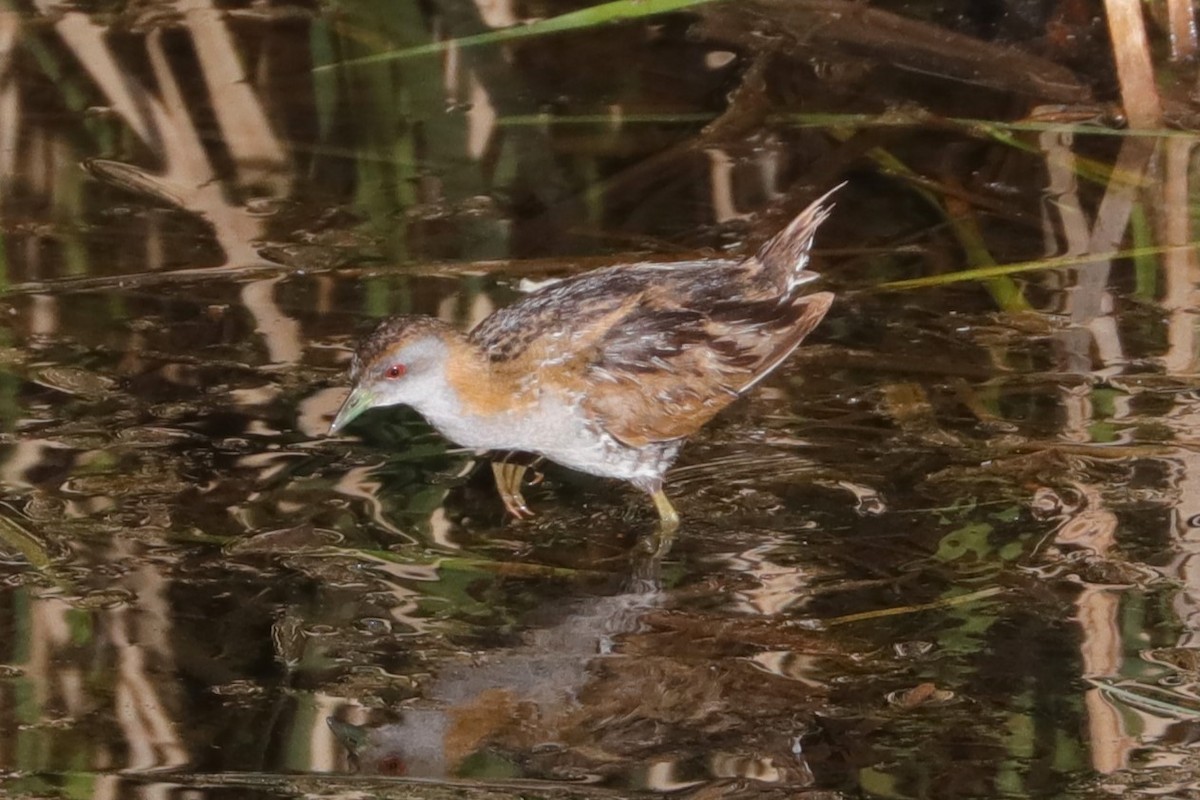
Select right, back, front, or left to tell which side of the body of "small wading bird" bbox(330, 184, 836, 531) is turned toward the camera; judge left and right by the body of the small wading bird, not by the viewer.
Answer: left
